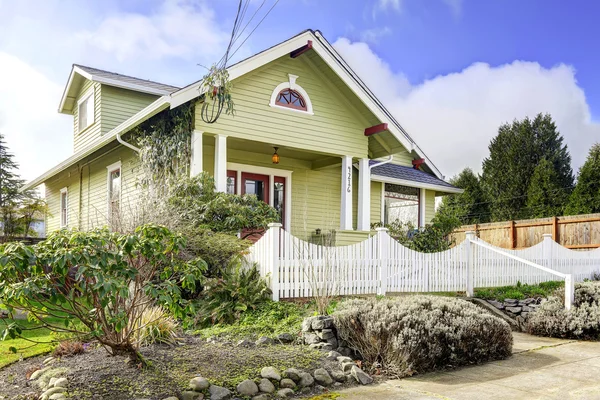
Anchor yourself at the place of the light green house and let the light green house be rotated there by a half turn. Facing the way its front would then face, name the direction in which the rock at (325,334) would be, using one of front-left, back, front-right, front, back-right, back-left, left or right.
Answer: back-left

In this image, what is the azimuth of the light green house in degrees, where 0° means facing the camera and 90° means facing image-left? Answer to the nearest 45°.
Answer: approximately 315°

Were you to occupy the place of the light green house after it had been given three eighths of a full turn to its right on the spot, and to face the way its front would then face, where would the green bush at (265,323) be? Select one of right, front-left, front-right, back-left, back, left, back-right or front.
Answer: left

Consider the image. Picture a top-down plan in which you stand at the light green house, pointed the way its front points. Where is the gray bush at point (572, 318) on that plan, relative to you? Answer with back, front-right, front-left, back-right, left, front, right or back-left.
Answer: front

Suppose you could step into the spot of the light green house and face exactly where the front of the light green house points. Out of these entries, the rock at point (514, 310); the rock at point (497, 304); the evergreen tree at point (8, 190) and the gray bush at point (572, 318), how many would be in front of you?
3

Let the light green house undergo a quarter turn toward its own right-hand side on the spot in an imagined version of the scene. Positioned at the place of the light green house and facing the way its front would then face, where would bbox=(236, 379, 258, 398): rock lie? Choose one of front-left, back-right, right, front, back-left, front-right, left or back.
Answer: front-left

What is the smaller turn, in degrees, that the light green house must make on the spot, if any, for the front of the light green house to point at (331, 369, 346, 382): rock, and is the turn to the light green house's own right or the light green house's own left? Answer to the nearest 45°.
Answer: approximately 45° to the light green house's own right

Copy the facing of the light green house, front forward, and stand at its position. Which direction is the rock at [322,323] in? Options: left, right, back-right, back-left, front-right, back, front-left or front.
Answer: front-right

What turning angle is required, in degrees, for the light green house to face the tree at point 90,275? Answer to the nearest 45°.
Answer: approximately 45° to its right

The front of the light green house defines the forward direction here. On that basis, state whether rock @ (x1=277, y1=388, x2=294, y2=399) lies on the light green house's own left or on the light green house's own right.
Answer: on the light green house's own right

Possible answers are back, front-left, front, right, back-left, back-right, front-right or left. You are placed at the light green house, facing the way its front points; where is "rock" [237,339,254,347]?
front-right

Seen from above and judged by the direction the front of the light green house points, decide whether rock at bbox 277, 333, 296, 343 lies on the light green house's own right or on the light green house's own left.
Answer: on the light green house's own right

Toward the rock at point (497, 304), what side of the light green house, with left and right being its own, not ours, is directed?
front

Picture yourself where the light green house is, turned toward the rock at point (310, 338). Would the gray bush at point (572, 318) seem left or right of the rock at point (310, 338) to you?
left
